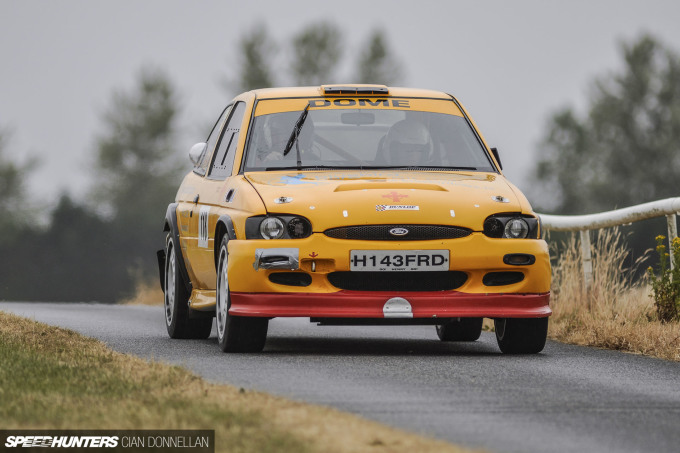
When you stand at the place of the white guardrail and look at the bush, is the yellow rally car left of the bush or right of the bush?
right

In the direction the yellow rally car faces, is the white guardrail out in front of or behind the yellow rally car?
behind

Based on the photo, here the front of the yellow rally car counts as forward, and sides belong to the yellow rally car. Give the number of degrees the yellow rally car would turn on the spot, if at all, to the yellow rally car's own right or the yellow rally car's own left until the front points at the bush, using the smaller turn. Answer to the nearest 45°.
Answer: approximately 135° to the yellow rally car's own left

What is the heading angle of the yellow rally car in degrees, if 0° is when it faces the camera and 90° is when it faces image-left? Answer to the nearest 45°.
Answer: approximately 0°
